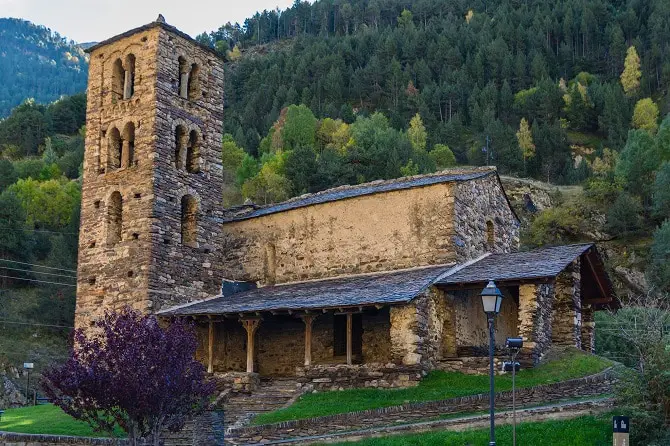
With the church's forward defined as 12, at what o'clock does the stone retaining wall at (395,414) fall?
The stone retaining wall is roughly at 11 o'clock from the church.

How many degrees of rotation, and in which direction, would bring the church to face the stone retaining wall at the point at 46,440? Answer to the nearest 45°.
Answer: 0° — it already faces it

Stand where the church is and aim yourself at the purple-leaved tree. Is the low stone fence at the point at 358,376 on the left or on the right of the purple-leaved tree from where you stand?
left
